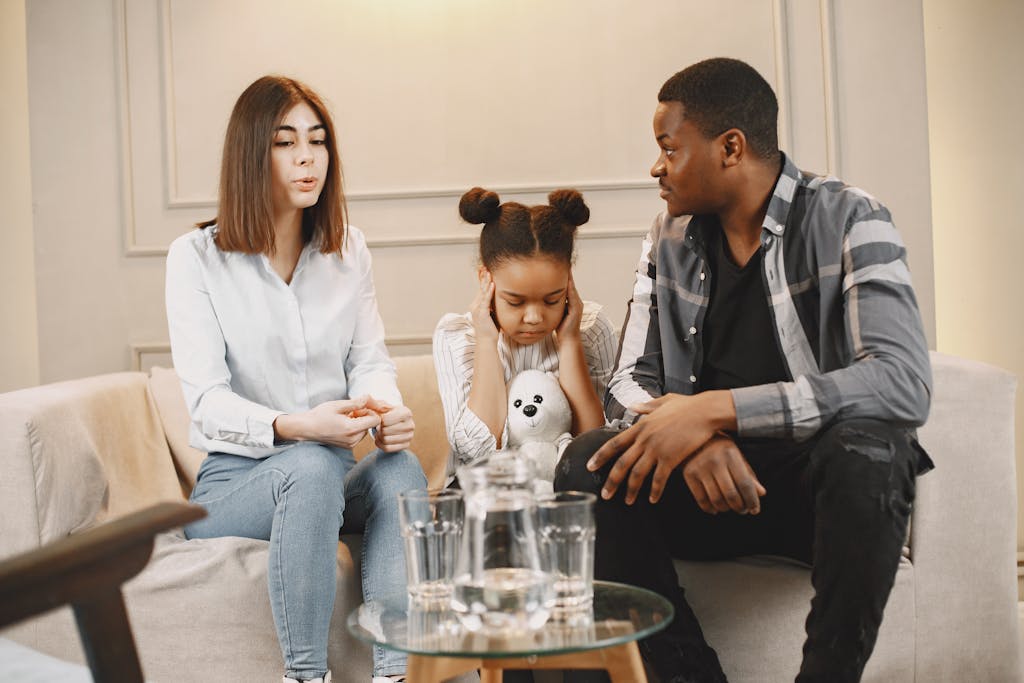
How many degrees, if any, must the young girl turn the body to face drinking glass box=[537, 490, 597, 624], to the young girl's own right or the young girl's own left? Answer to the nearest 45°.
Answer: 0° — they already face it

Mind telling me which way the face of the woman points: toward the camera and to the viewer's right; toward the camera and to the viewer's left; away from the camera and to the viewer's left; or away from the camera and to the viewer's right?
toward the camera and to the viewer's right

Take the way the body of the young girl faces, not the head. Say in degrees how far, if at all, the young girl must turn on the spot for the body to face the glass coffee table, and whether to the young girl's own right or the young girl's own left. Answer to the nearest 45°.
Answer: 0° — they already face it

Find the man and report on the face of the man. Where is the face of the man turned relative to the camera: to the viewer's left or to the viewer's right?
to the viewer's left

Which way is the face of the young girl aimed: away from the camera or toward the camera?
toward the camera

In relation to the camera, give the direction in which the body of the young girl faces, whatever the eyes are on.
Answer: toward the camera
